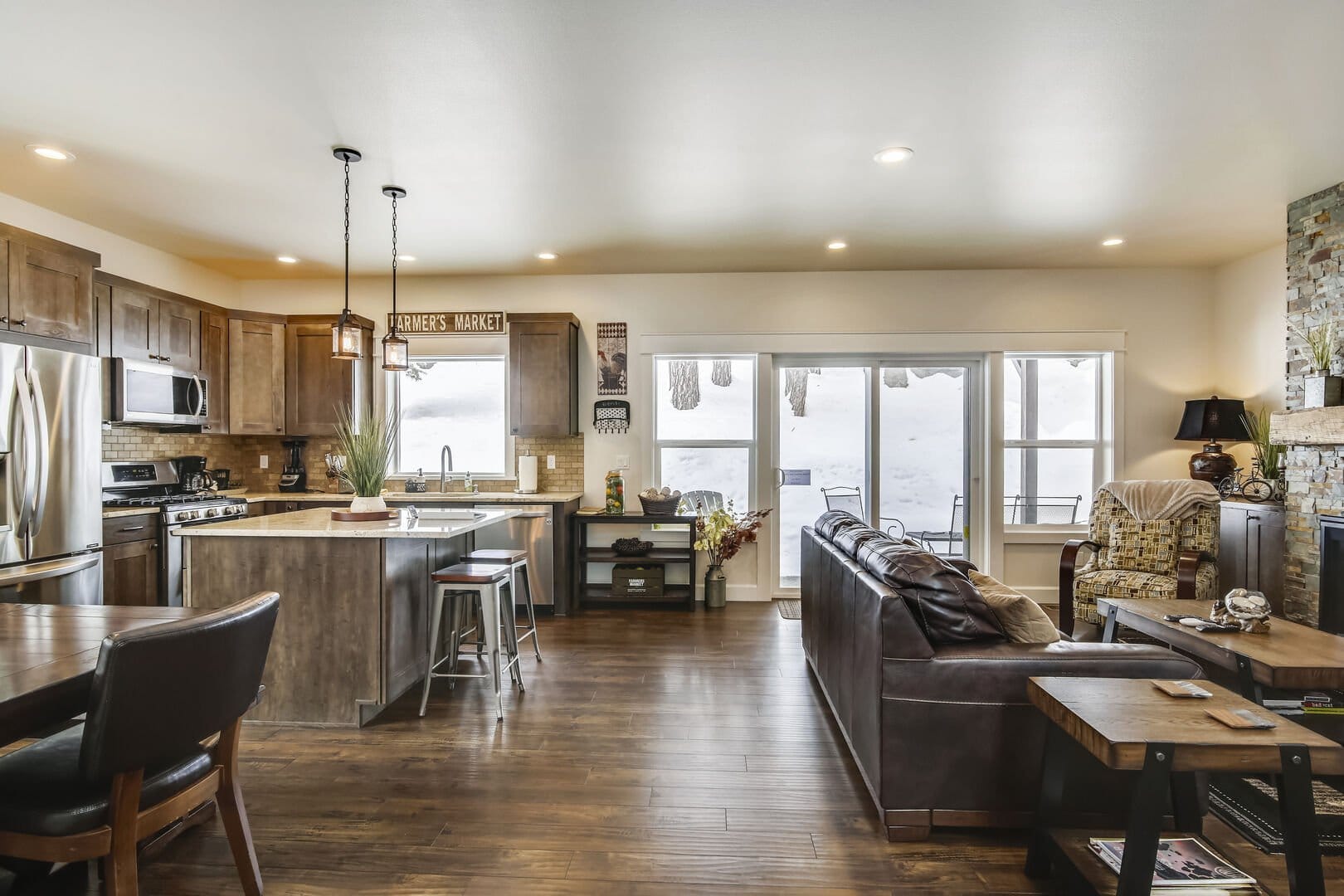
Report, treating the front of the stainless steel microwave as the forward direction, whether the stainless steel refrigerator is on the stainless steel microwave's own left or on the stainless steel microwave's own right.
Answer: on the stainless steel microwave's own right

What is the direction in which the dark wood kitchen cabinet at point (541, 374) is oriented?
toward the camera

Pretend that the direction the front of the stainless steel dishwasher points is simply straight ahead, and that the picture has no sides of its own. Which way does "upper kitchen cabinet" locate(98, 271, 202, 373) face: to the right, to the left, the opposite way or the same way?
to the left

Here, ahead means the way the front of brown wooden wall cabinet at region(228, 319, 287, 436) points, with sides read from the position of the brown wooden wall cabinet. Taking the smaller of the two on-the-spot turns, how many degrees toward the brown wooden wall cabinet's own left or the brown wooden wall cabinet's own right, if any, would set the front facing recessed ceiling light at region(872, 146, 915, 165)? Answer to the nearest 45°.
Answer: approximately 45° to the brown wooden wall cabinet's own left

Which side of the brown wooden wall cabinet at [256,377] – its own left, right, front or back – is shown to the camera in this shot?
front

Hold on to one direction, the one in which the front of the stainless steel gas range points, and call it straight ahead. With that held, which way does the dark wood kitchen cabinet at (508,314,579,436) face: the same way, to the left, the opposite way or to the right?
to the right

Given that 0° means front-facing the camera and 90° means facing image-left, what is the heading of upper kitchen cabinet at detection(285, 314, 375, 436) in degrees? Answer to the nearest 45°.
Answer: approximately 0°

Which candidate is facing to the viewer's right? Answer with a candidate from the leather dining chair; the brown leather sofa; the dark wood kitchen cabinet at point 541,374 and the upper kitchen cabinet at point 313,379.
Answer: the brown leather sofa

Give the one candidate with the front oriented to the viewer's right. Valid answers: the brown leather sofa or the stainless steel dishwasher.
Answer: the brown leather sofa

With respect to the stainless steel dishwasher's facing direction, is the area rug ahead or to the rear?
ahead

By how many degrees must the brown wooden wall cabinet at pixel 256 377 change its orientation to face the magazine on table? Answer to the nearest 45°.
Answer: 0° — it already faces it

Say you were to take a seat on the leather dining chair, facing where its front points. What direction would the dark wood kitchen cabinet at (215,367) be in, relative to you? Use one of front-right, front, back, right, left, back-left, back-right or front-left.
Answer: front-right

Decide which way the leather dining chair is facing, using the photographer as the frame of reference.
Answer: facing away from the viewer and to the left of the viewer

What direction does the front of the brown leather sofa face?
to the viewer's right

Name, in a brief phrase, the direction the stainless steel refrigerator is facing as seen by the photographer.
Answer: facing the viewer and to the right of the viewer

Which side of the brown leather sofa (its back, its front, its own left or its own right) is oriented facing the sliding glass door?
left
